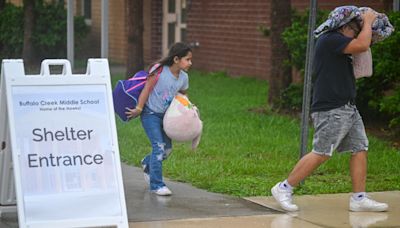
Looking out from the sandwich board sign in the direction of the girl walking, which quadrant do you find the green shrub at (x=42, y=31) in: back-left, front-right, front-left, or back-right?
front-left

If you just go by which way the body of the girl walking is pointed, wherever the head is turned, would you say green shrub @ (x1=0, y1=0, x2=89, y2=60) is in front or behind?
behind

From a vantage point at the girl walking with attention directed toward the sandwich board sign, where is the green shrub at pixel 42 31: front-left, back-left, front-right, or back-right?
back-right

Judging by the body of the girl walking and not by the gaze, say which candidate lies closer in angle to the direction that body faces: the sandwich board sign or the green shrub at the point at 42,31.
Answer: the sandwich board sign

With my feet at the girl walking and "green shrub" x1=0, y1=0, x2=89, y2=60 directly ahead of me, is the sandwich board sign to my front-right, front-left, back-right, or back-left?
back-left
